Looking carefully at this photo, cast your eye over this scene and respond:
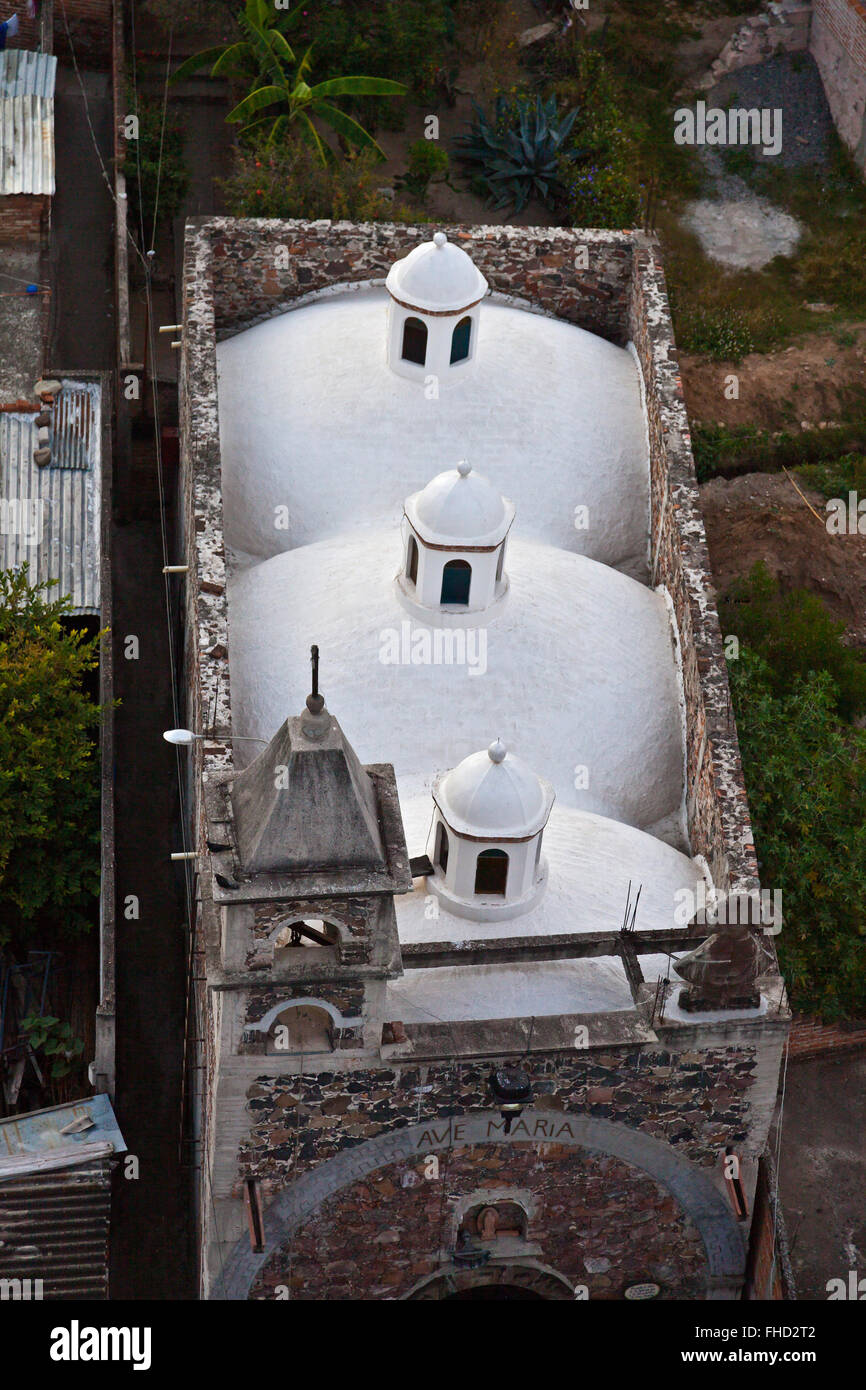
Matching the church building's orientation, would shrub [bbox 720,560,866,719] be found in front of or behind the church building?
behind

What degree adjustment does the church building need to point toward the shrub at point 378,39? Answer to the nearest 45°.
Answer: approximately 180°

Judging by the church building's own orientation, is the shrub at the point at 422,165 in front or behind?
behind

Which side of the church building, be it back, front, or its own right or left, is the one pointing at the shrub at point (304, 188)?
back

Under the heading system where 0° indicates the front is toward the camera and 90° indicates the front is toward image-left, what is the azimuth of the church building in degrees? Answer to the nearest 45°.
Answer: approximately 0°

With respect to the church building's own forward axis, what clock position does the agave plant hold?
The agave plant is roughly at 6 o'clock from the church building.

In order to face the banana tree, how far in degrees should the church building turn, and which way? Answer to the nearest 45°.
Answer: approximately 180°
